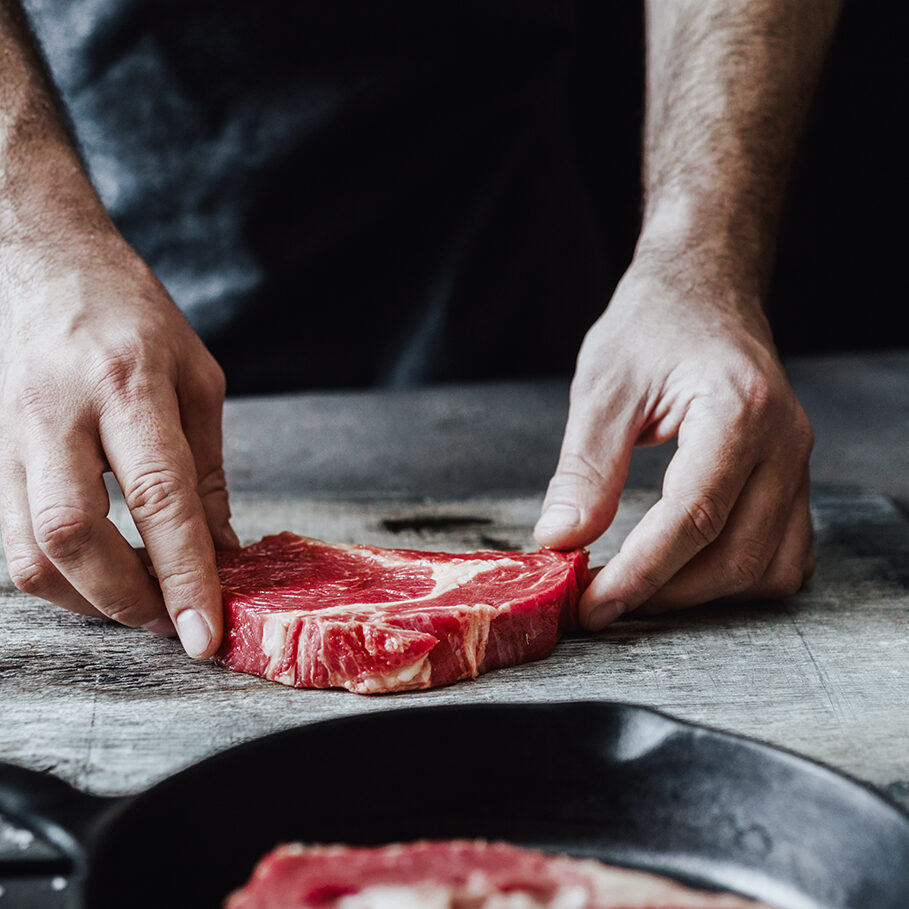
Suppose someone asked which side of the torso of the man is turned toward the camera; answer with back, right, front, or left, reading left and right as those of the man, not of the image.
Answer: front

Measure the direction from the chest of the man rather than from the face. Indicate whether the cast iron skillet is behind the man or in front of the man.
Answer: in front

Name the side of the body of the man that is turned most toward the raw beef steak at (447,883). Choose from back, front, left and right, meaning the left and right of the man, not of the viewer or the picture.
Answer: front
